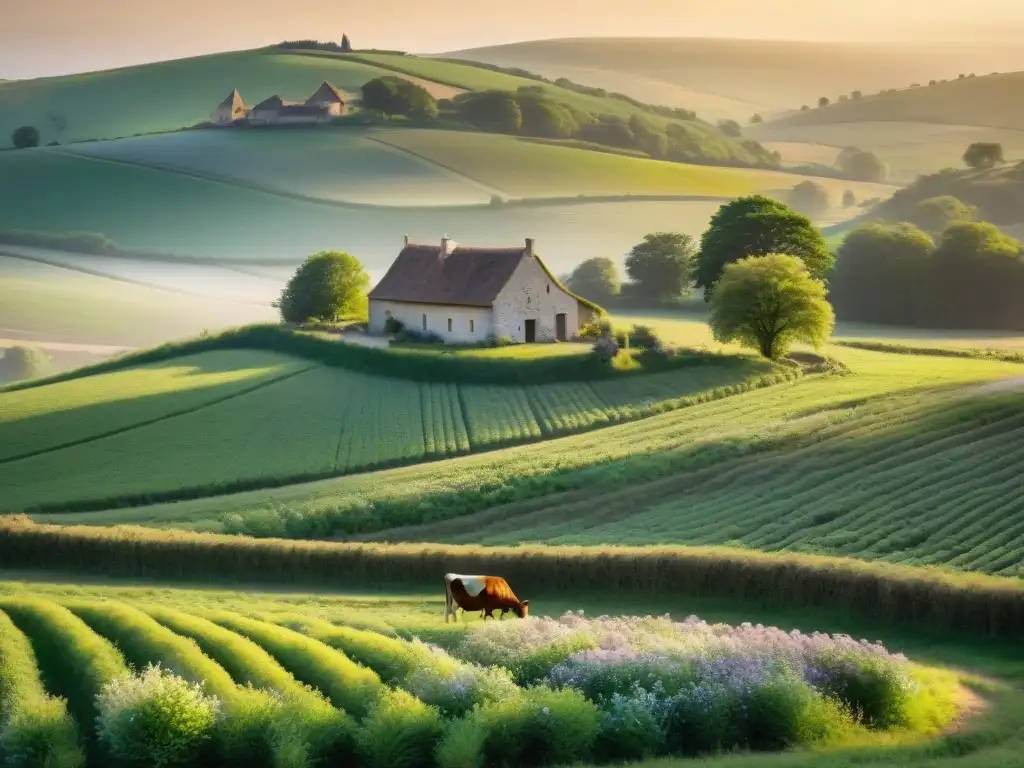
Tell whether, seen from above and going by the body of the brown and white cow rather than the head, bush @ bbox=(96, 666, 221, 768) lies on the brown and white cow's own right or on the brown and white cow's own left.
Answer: on the brown and white cow's own right

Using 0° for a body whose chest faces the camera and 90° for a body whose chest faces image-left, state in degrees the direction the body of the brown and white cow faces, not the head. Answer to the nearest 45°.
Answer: approximately 270°

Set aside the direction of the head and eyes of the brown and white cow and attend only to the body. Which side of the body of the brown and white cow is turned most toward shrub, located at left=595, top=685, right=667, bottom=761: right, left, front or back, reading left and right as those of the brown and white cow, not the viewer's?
right

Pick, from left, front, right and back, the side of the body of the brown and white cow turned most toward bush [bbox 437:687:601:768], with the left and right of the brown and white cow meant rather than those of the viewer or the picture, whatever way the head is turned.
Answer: right
